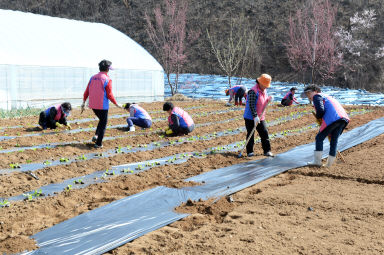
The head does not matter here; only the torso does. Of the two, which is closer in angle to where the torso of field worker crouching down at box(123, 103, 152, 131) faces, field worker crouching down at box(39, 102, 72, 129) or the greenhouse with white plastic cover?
the field worker crouching down at box(39, 102, 72, 129)

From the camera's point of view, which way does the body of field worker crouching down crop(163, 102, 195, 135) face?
to the viewer's left

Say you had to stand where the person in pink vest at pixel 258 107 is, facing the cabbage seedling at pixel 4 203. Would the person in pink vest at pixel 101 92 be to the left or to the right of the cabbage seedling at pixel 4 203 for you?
right

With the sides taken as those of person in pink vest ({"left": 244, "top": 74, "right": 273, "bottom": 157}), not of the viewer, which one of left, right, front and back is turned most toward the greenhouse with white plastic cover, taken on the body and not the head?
back

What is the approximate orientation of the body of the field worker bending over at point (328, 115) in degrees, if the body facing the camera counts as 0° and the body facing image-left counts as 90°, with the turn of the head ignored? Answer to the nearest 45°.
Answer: approximately 90°

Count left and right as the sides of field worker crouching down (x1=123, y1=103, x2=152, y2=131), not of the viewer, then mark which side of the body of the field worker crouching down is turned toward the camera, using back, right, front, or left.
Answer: left

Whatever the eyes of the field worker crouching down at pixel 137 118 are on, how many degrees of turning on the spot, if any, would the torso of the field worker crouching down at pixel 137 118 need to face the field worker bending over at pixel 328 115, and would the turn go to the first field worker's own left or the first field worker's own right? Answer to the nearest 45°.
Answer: approximately 135° to the first field worker's own left

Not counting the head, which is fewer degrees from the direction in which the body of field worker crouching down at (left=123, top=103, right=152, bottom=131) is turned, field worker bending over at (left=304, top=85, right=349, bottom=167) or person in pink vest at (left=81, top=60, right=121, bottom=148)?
the person in pink vest
